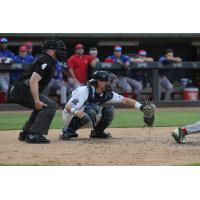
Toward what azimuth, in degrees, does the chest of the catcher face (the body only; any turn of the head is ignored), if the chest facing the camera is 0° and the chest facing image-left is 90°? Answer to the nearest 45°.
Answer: approximately 315°

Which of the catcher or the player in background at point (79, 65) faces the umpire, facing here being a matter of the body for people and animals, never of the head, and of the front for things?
the player in background

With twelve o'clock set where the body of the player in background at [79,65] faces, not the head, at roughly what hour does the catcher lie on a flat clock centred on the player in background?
The catcher is roughly at 12 o'clock from the player in background.

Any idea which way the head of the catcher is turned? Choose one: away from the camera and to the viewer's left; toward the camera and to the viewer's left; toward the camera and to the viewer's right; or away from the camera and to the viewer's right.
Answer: toward the camera and to the viewer's right

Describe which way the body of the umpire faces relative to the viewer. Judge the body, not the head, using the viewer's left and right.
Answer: facing to the right of the viewer

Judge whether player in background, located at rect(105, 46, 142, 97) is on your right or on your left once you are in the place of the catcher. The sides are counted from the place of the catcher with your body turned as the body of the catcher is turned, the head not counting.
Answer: on your left

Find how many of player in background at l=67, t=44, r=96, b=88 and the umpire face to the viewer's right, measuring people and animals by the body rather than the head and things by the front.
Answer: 1

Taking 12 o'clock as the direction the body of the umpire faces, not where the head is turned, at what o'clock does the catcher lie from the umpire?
The catcher is roughly at 12 o'clock from the umpire.

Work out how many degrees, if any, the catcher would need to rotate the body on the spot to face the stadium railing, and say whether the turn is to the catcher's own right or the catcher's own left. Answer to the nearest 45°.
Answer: approximately 135° to the catcher's own left

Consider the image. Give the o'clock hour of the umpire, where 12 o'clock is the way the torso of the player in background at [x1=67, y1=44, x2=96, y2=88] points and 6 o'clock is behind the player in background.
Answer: The umpire is roughly at 12 o'clock from the player in background.

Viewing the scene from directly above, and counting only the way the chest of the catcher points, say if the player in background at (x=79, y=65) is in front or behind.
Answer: behind
